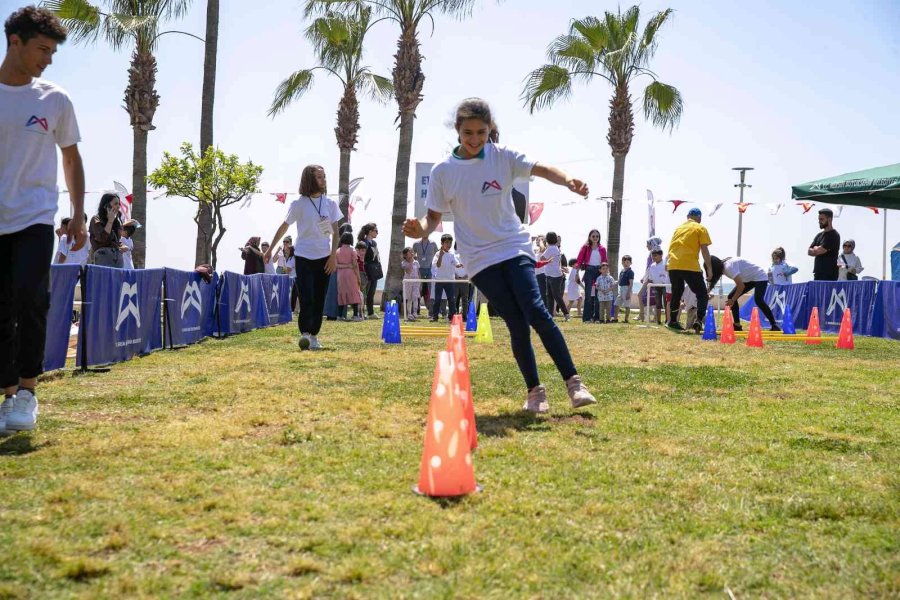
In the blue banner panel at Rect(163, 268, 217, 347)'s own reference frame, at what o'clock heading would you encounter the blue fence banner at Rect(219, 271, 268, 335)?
The blue fence banner is roughly at 8 o'clock from the blue banner panel.

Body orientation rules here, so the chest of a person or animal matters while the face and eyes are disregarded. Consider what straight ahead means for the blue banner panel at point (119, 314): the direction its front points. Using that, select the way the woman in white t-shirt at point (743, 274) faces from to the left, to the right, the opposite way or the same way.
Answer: the opposite way

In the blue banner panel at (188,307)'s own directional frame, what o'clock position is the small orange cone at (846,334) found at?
The small orange cone is roughly at 11 o'clock from the blue banner panel.

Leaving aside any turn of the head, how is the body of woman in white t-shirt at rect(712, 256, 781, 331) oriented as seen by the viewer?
to the viewer's left

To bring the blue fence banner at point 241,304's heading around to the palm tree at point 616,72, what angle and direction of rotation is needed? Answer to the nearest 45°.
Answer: approximately 90° to its left
